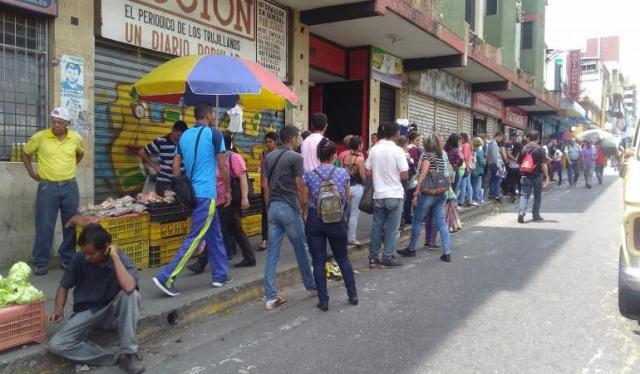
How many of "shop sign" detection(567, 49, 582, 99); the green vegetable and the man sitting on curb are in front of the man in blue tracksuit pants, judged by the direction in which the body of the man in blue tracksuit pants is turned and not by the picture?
1

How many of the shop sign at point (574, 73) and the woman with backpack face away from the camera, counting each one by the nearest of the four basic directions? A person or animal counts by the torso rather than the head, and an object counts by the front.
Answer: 1

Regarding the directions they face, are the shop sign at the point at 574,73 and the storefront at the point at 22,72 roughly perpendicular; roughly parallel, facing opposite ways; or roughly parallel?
roughly perpendicular

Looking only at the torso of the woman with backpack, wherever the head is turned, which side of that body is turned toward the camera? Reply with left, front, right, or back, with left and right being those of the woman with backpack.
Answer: back

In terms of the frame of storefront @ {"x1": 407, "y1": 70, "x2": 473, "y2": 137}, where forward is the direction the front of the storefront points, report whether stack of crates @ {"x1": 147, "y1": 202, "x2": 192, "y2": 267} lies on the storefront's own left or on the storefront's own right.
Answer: on the storefront's own right

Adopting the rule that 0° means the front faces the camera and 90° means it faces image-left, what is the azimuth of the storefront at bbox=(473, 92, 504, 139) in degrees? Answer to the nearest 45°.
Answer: approximately 315°

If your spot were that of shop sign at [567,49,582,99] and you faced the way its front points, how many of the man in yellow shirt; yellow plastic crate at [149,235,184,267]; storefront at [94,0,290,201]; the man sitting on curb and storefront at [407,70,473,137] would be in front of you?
5

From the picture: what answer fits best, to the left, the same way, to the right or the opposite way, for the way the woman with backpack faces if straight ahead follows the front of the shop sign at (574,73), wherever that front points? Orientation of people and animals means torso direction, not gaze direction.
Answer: the opposite way

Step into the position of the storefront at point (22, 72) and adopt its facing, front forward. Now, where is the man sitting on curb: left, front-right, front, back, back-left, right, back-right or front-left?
front-right

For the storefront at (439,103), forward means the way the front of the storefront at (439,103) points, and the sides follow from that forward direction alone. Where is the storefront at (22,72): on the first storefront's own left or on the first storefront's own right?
on the first storefront's own right

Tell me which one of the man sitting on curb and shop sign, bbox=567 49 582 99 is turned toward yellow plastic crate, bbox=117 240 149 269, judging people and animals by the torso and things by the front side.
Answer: the shop sign

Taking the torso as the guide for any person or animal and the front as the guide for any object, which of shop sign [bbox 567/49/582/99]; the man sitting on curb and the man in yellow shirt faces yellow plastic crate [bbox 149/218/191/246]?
the shop sign

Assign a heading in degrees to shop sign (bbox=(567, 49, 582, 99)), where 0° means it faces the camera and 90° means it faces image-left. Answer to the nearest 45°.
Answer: approximately 0°
